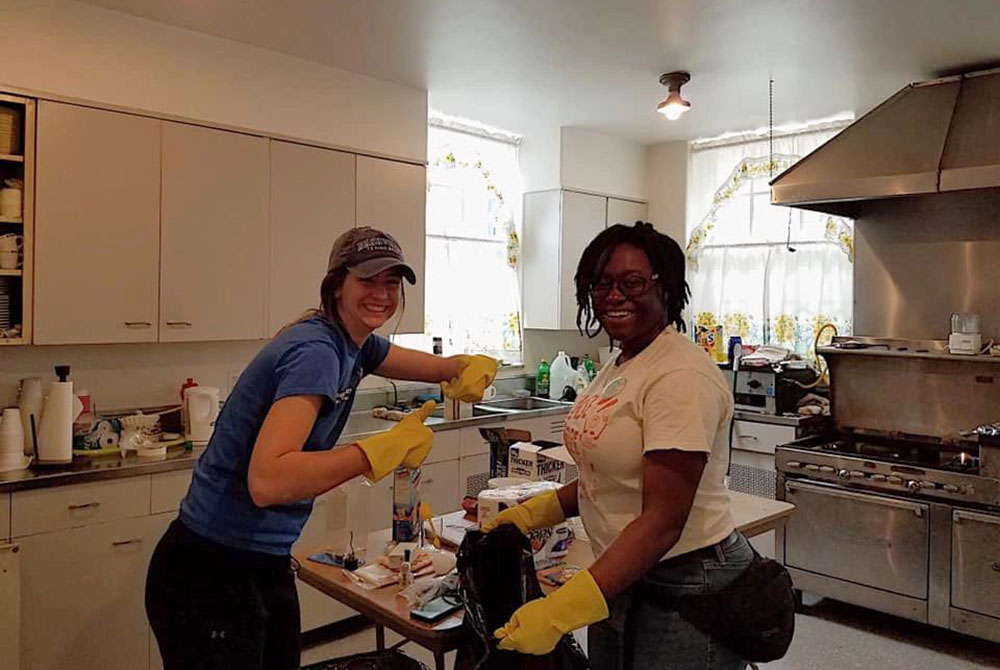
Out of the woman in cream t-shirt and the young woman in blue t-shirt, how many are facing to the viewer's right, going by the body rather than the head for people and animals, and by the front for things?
1

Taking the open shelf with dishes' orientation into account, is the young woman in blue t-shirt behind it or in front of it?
in front

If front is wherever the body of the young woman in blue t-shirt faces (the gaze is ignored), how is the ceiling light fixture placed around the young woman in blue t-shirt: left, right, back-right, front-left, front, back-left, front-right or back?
front-left

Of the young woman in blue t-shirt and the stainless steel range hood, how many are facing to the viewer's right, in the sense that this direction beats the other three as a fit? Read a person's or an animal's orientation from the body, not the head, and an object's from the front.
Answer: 1

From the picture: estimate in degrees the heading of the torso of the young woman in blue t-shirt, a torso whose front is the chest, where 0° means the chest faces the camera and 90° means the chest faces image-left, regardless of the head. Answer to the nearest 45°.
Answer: approximately 270°

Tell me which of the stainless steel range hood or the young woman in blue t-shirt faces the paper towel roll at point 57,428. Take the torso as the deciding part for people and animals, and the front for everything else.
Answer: the stainless steel range hood

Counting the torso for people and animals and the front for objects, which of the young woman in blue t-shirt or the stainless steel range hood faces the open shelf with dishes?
the stainless steel range hood

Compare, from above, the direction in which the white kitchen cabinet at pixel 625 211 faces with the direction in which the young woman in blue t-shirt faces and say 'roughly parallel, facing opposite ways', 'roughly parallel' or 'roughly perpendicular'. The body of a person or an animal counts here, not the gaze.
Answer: roughly perpendicular

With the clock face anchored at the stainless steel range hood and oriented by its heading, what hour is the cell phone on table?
The cell phone on table is roughly at 11 o'clock from the stainless steel range hood.

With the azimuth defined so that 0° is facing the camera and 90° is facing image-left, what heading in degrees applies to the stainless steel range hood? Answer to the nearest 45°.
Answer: approximately 45°

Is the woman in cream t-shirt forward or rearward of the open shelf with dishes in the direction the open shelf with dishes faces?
forward
